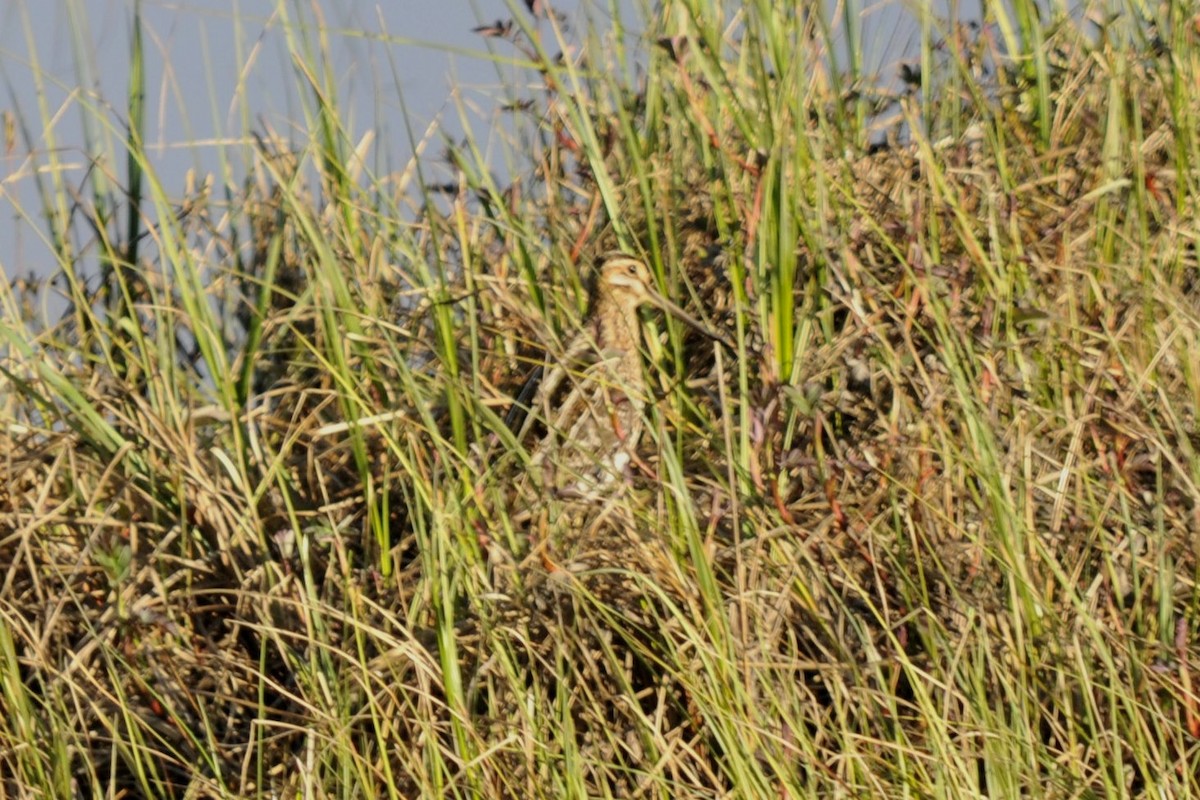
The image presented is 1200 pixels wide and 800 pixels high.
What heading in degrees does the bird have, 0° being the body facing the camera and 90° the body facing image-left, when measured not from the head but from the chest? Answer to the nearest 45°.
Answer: approximately 270°
